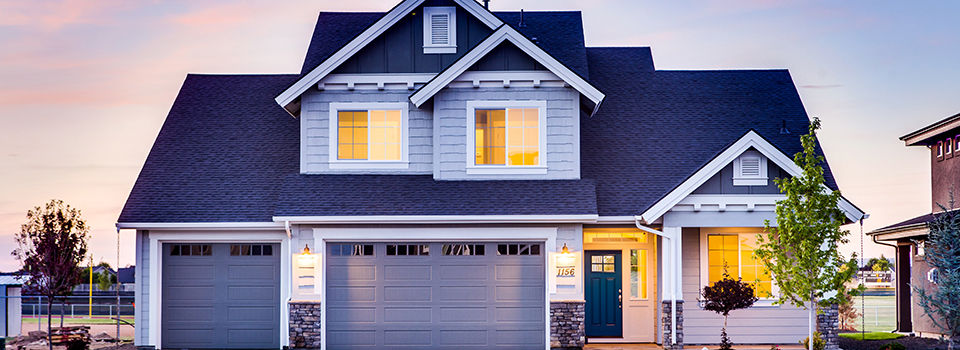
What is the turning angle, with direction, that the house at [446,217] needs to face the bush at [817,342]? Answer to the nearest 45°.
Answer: approximately 90° to its left

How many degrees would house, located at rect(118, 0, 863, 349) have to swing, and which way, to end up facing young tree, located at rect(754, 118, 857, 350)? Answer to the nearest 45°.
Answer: approximately 45° to its left

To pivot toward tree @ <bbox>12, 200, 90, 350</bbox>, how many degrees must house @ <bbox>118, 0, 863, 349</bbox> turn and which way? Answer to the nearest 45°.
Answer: approximately 90° to its right

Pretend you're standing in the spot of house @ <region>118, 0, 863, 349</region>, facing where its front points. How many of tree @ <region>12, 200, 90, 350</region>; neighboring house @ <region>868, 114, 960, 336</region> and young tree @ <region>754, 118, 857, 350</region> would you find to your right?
1

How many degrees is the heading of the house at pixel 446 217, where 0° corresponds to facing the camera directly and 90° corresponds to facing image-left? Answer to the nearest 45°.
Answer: approximately 0°

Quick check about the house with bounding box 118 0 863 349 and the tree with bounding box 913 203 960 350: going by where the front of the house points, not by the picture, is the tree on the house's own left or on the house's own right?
on the house's own left

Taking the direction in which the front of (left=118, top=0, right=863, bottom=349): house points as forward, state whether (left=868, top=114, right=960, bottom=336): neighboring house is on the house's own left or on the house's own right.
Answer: on the house's own left

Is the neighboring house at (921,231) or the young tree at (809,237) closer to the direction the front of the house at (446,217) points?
the young tree

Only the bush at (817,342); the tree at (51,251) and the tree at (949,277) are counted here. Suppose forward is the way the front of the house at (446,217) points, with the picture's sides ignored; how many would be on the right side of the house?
1
